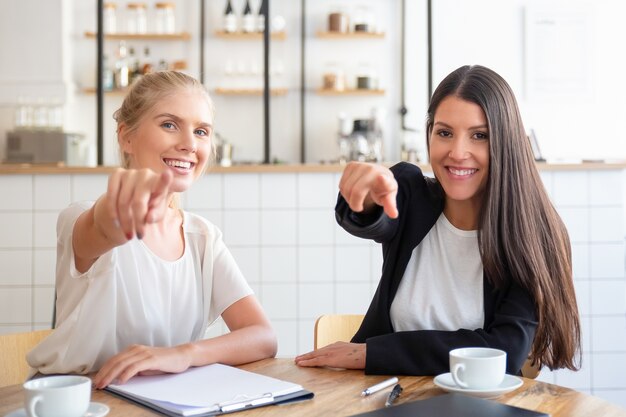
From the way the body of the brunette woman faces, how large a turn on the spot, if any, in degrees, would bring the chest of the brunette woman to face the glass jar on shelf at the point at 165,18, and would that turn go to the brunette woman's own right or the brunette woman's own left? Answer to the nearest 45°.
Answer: approximately 135° to the brunette woman's own right

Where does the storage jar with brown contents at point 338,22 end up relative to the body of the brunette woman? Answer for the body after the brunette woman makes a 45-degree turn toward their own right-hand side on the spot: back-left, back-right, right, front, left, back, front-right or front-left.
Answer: back-right

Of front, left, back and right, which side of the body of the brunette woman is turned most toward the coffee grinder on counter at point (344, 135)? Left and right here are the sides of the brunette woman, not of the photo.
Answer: back

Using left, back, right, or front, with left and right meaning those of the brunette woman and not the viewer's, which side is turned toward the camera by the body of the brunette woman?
front

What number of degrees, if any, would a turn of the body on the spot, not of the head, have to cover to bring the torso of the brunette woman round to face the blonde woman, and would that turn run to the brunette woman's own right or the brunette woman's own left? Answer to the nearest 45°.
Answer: approximately 90° to the brunette woman's own right

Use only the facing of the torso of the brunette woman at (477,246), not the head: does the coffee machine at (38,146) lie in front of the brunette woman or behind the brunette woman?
behind

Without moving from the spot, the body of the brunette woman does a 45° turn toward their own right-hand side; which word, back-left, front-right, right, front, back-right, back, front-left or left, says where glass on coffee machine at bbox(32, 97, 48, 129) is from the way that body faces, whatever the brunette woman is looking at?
right

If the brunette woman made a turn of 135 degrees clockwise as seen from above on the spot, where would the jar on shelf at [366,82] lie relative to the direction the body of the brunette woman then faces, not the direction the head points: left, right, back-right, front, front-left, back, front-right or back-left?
front-right
